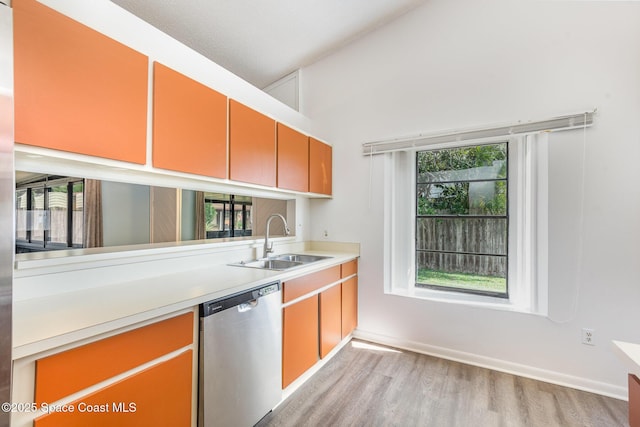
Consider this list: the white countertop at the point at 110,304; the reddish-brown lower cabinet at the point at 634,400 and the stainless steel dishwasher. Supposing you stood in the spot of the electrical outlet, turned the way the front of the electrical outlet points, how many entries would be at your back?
0

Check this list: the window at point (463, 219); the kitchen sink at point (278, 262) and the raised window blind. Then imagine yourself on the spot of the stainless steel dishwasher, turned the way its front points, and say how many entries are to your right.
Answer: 0

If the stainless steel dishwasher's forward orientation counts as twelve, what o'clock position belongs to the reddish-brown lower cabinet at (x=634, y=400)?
The reddish-brown lower cabinet is roughly at 12 o'clock from the stainless steel dishwasher.

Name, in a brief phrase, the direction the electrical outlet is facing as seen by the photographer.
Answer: facing the viewer

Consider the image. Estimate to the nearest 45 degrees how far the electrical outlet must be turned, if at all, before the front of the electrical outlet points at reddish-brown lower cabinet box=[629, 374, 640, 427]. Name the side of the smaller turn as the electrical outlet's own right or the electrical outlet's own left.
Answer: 0° — it already faces it

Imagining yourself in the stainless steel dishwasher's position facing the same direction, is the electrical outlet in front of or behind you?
in front

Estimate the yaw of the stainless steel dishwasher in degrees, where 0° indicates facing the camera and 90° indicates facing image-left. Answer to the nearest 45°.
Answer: approximately 315°

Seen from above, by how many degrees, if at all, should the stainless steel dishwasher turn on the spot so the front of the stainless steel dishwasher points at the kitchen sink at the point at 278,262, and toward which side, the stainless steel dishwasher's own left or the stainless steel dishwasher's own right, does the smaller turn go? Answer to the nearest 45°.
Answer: approximately 135° to the stainless steel dishwasher's own left

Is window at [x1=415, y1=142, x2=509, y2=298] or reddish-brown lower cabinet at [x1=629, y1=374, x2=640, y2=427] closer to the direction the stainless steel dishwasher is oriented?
the reddish-brown lower cabinet
